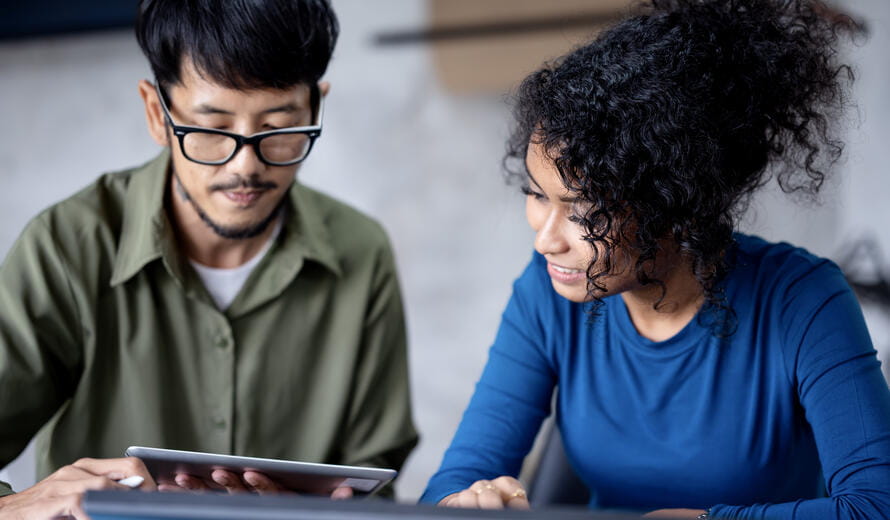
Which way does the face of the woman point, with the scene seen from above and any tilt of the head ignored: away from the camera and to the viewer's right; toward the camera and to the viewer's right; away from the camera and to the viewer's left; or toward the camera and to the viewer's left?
toward the camera and to the viewer's left

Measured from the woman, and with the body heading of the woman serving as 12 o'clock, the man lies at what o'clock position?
The man is roughly at 2 o'clock from the woman.

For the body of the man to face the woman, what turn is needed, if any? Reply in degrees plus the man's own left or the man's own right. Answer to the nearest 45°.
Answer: approximately 45° to the man's own left

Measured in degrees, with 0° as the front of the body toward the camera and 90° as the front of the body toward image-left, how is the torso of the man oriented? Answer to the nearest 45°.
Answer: approximately 0°

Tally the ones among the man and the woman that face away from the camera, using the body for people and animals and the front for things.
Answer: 0

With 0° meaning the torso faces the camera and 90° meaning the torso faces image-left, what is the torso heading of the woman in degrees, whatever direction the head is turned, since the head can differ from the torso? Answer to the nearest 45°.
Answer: approximately 45°
